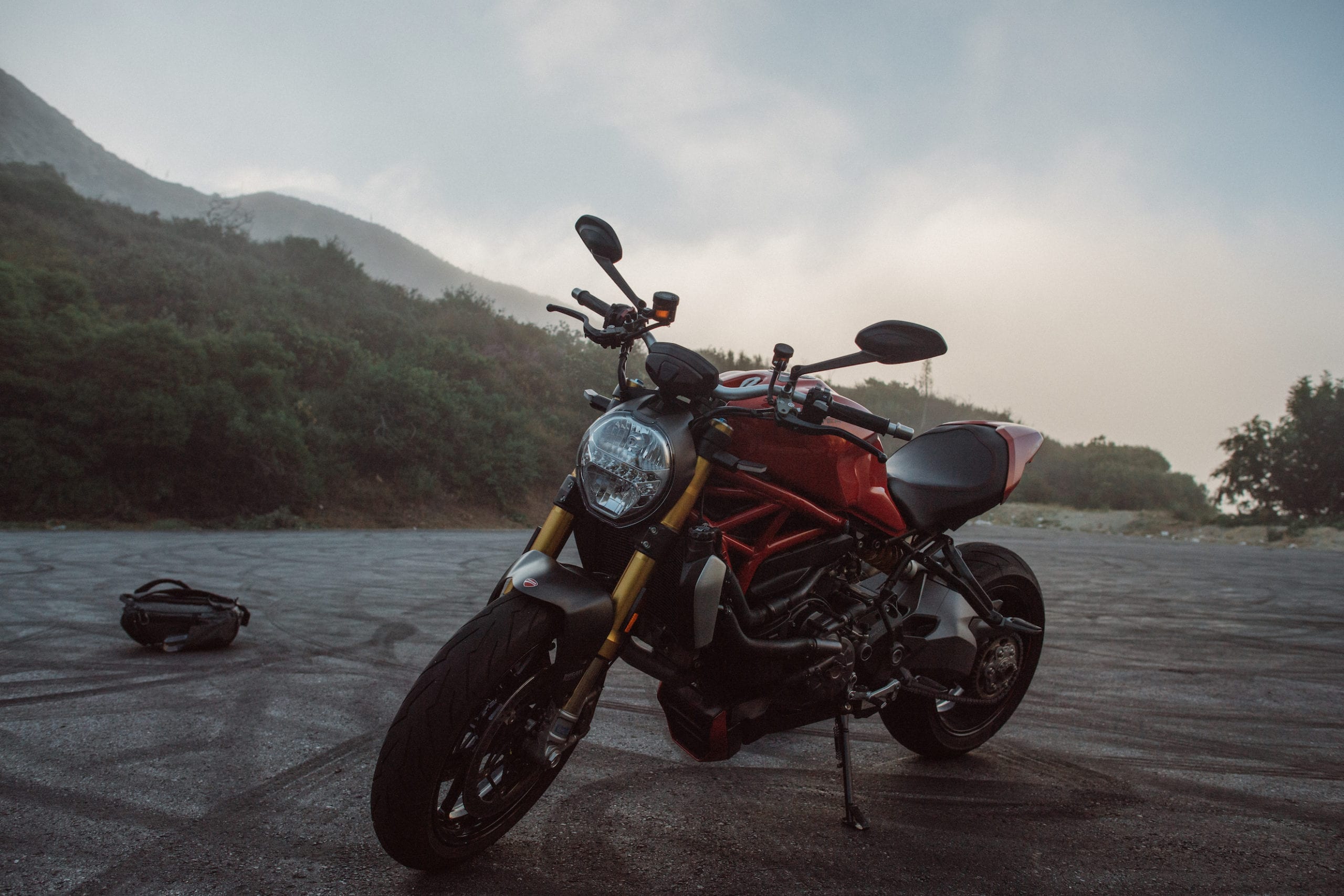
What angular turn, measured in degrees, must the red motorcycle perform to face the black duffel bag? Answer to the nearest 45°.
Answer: approximately 90° to its right

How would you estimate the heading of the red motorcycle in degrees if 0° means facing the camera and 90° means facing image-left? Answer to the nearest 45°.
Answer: approximately 45°

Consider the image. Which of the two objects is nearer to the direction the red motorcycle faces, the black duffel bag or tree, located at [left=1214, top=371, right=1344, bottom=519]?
the black duffel bag

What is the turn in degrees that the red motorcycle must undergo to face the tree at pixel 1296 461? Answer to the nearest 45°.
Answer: approximately 180°
